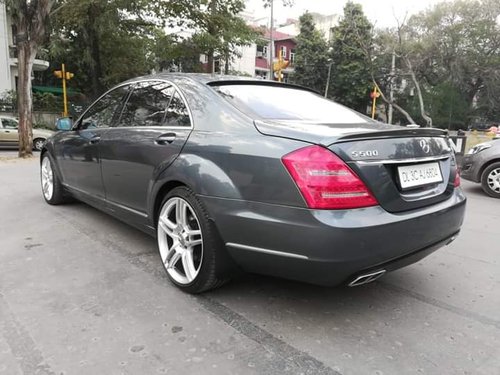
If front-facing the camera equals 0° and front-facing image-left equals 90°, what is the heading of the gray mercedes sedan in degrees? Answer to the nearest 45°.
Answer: approximately 135°

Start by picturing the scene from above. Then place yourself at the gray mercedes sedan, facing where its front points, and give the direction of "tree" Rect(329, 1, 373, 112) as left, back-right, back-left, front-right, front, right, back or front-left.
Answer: front-right

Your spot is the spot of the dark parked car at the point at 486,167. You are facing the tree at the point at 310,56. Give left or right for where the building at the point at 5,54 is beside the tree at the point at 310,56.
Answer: left

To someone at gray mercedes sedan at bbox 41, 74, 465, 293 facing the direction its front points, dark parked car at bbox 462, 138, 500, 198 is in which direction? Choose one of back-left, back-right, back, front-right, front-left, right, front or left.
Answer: right

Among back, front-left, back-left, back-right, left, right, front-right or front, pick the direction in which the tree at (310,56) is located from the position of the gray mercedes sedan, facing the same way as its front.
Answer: front-right
